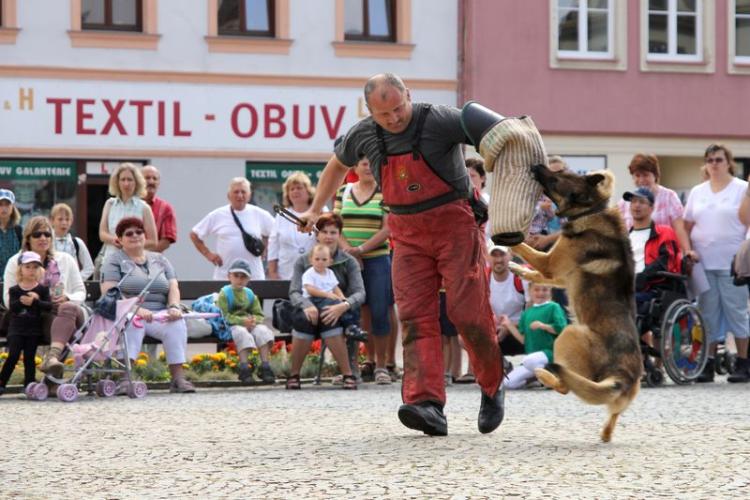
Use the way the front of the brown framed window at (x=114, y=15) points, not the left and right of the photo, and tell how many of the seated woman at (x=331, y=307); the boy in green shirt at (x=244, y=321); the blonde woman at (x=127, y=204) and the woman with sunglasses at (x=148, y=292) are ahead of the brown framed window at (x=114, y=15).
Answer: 4

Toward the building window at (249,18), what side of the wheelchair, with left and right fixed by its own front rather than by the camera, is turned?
right

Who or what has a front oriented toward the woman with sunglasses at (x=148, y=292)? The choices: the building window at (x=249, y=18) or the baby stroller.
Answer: the building window

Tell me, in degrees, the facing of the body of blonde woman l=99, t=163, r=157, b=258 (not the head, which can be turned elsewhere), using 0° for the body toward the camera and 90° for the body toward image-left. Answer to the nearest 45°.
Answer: approximately 0°

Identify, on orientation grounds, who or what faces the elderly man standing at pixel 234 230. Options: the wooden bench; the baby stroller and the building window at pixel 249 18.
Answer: the building window

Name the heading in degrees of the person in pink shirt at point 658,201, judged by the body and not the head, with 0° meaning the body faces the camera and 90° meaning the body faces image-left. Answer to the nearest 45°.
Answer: approximately 45°
